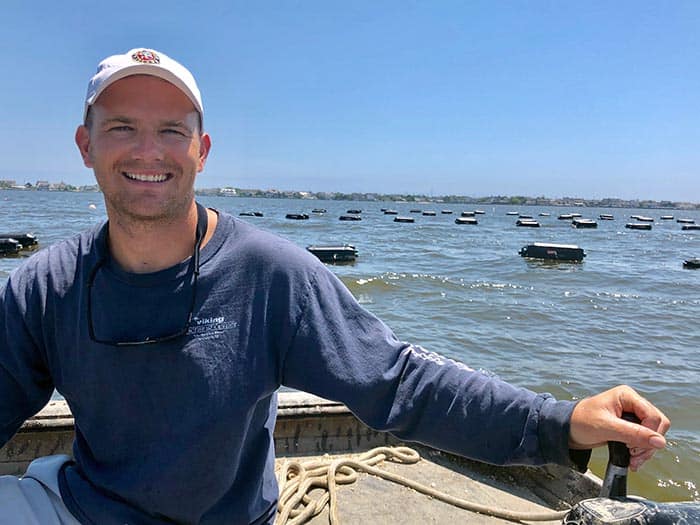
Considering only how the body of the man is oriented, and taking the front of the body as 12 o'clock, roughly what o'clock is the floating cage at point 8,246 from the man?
The floating cage is roughly at 5 o'clock from the man.

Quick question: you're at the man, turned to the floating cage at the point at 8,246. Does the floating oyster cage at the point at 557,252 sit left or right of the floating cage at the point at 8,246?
right

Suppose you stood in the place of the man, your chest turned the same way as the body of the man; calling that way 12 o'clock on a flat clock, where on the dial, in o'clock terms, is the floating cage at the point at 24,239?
The floating cage is roughly at 5 o'clock from the man.

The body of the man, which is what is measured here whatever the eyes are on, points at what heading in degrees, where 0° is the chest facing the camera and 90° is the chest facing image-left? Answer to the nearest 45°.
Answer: approximately 0°
